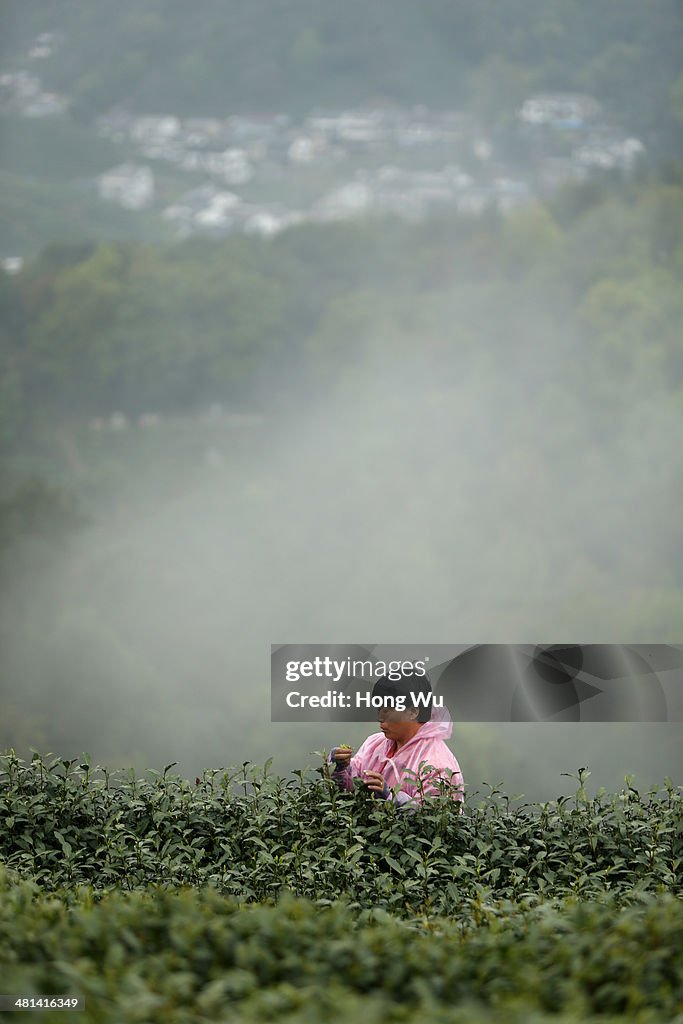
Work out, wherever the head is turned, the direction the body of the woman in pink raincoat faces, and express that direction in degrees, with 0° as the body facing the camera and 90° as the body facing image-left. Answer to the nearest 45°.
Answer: approximately 45°

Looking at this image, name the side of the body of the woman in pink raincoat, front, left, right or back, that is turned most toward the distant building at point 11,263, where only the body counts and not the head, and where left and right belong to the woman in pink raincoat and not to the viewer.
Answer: right
